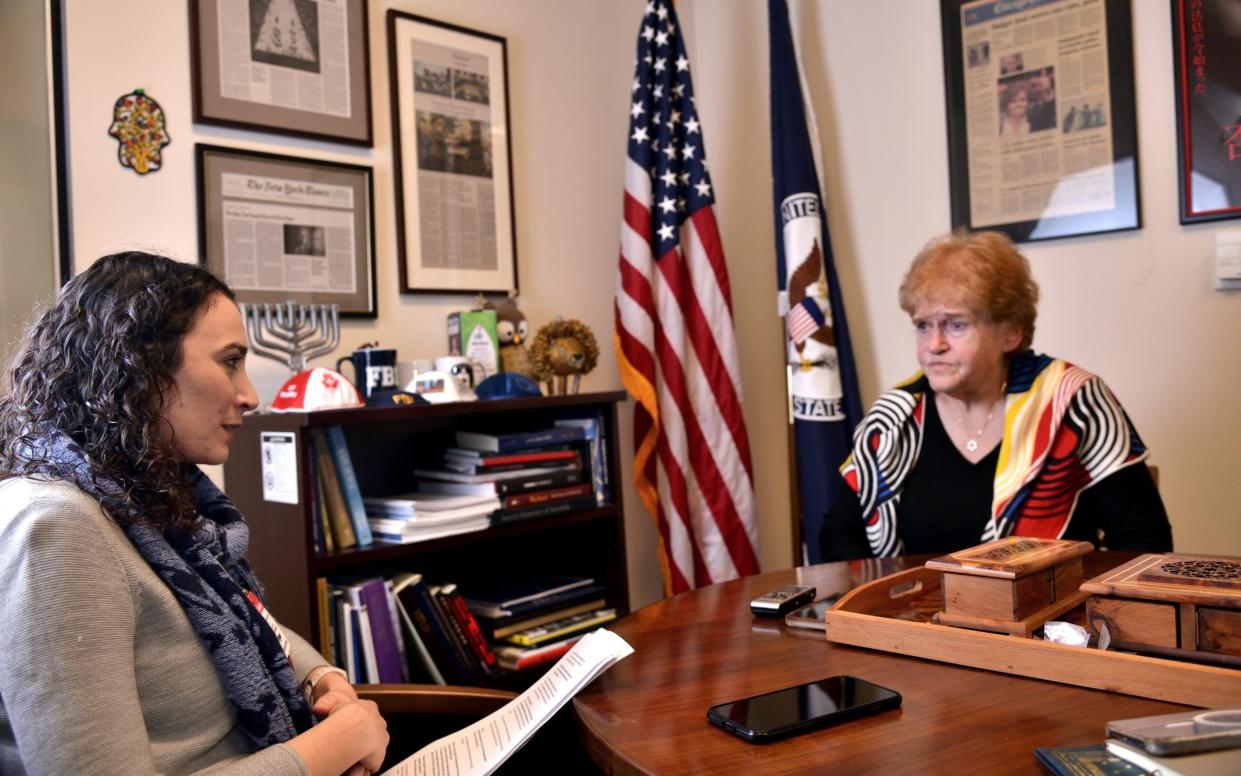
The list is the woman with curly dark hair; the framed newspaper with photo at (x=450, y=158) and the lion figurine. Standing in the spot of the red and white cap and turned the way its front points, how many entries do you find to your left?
2

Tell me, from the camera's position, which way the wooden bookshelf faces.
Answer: facing the viewer and to the right of the viewer

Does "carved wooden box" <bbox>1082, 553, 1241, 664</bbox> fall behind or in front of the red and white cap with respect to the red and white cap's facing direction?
in front

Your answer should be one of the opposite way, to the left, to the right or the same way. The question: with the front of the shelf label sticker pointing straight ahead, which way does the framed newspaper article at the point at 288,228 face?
to the left

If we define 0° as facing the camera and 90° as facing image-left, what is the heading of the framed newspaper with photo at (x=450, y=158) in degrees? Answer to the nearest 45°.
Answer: approximately 315°

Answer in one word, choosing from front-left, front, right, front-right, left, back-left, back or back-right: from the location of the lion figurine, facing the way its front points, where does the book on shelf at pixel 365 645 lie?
right

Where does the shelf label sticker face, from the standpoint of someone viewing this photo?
facing the viewer and to the left of the viewer

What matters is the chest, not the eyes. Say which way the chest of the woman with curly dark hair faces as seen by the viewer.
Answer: to the viewer's right

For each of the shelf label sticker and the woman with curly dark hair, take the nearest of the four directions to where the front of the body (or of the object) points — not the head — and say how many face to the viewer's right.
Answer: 1

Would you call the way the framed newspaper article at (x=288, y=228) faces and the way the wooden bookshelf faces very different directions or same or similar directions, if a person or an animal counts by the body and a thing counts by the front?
same or similar directions

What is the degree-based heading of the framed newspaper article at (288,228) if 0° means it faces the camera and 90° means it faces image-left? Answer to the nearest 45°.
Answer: approximately 315°
